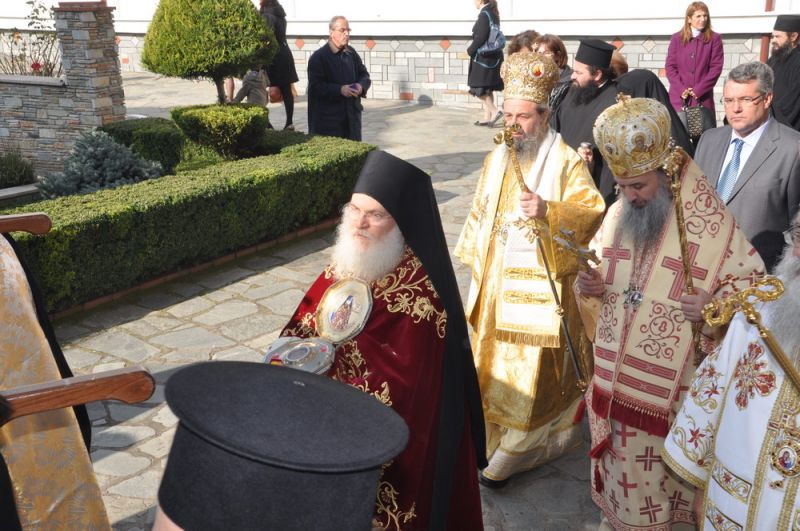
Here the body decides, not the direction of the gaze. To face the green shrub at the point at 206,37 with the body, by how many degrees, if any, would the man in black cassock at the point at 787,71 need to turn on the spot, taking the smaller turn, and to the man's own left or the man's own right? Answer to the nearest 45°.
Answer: approximately 45° to the man's own right

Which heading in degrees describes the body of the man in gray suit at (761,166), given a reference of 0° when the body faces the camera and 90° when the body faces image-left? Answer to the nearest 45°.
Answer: approximately 45°

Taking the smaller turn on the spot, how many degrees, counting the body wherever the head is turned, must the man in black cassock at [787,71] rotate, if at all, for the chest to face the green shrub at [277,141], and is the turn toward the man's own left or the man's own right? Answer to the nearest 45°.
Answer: approximately 45° to the man's own right

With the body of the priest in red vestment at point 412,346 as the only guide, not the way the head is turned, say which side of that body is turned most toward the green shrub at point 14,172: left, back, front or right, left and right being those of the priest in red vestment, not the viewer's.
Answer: right

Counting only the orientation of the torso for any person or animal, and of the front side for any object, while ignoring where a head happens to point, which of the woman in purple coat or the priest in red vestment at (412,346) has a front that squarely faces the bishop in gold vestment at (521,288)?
the woman in purple coat

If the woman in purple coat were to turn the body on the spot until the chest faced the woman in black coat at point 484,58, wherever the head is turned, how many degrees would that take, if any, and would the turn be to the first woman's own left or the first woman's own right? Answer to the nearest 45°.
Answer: approximately 135° to the first woman's own right

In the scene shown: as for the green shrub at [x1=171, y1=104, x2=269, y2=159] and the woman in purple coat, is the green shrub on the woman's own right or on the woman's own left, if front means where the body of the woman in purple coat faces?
on the woman's own right

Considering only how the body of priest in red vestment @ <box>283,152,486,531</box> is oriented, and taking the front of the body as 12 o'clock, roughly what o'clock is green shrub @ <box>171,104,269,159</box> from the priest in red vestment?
The green shrub is roughly at 4 o'clock from the priest in red vestment.
